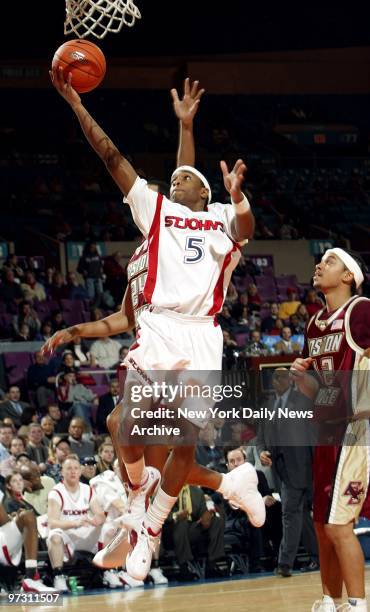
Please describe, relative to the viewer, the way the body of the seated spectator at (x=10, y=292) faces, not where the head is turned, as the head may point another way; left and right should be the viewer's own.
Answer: facing the viewer

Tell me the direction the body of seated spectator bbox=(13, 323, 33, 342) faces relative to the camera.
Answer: toward the camera

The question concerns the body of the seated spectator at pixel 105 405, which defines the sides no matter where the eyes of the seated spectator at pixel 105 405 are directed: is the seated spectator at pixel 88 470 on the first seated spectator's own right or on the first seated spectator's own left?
on the first seated spectator's own right

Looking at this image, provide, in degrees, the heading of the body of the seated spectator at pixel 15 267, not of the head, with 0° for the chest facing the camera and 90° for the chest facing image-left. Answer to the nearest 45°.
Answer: approximately 315°

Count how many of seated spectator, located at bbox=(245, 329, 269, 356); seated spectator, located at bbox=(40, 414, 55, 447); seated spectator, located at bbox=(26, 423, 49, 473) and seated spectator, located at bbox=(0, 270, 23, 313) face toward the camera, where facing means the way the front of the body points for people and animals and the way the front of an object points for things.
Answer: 4

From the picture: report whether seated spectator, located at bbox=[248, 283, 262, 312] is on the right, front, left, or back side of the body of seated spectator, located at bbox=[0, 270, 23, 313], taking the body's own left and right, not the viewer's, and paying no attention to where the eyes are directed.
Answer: left

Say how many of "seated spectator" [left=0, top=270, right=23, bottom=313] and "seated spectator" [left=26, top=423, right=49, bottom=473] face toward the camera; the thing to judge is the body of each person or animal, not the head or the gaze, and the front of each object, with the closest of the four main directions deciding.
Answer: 2

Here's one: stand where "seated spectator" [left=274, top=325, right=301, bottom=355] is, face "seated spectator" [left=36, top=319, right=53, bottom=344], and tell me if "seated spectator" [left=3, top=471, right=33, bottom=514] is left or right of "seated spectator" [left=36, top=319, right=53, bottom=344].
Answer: left

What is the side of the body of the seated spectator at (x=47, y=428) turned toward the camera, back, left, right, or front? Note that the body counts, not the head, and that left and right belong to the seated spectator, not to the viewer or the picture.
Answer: front

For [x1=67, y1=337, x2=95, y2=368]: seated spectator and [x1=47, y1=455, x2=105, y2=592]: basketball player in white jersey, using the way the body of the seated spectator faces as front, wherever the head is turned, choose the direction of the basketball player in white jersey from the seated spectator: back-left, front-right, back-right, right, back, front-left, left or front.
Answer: front-right

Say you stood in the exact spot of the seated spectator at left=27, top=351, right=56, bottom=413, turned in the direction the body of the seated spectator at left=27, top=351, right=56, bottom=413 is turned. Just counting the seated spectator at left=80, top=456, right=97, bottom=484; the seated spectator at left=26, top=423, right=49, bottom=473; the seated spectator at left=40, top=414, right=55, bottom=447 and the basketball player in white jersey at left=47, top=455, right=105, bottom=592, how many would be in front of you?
4

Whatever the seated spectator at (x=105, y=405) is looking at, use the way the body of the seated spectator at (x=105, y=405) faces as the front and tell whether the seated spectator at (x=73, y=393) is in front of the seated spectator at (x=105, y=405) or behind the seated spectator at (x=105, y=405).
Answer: behind

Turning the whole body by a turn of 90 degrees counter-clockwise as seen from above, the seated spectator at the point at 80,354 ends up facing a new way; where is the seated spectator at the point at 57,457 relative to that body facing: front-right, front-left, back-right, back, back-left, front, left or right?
back-right

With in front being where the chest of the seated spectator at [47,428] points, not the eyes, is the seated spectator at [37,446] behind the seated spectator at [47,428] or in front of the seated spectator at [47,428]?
in front

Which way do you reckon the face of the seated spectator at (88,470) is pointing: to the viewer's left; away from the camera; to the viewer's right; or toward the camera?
toward the camera

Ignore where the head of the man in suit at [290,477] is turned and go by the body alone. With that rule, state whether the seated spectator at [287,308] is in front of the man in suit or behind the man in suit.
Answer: behind

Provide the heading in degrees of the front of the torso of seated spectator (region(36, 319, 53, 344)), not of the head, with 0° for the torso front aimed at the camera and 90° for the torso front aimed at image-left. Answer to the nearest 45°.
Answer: approximately 315°

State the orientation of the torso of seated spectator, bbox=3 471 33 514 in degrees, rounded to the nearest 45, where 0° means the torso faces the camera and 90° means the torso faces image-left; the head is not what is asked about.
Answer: approximately 315°

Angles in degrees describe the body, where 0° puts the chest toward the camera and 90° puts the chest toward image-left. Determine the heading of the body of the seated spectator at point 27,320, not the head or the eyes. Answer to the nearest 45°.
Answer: approximately 0°
